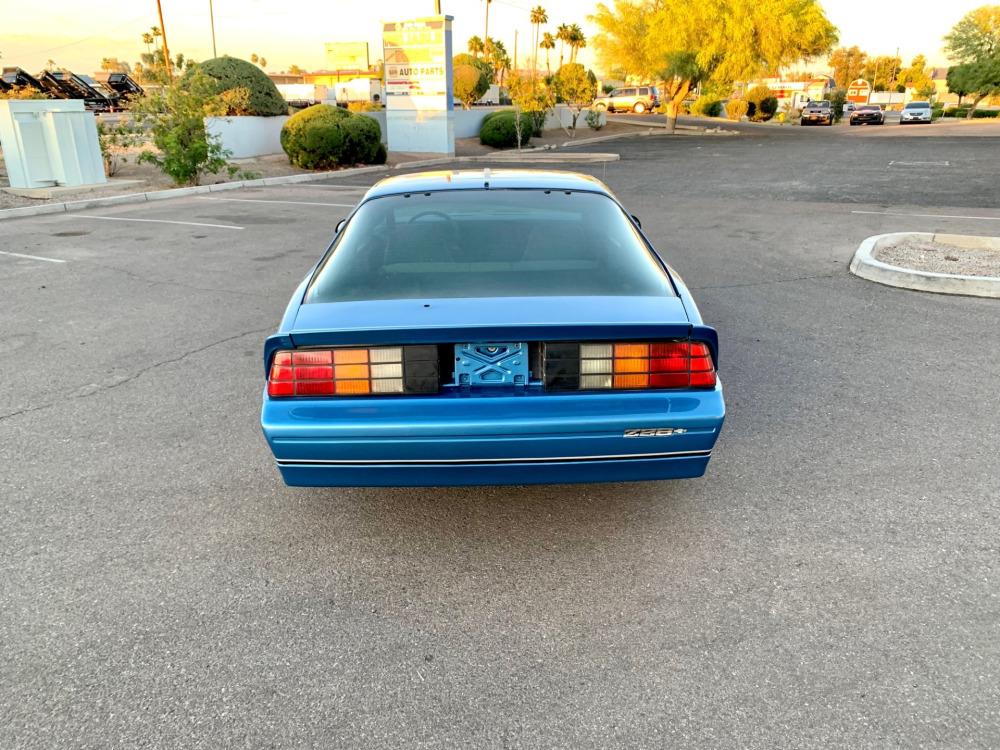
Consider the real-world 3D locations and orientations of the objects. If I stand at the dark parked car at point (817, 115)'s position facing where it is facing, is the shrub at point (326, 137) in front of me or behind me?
in front

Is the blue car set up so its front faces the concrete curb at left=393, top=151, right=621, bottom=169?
yes

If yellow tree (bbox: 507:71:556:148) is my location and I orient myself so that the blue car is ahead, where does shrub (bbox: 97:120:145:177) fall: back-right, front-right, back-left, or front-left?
front-right

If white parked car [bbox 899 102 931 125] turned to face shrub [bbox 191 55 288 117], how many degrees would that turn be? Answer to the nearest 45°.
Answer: approximately 45° to its right

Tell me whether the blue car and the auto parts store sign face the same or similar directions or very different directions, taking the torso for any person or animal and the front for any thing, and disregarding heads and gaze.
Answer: very different directions

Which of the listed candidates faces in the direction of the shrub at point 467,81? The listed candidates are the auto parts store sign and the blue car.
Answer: the blue car

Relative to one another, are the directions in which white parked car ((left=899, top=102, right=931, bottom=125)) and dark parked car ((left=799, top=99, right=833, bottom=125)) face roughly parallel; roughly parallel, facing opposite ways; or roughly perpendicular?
roughly parallel

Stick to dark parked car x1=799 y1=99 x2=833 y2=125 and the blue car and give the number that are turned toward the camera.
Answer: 1

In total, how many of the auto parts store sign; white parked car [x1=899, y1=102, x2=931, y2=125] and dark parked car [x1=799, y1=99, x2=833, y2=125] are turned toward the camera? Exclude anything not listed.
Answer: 3

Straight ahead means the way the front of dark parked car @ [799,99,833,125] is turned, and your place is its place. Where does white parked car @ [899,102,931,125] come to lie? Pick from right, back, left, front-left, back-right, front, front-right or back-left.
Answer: left

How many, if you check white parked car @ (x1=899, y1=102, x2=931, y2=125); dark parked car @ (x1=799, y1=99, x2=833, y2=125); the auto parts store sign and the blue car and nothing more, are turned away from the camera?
1

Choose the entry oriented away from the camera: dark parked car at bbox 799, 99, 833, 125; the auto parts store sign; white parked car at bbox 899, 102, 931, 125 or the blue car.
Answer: the blue car

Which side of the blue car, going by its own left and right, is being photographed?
back

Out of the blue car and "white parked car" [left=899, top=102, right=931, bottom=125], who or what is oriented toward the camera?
the white parked car

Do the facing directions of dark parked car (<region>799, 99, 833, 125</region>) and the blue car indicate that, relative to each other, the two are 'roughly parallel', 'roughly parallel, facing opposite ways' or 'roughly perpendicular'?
roughly parallel, facing opposite ways

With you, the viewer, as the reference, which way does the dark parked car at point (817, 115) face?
facing the viewer
